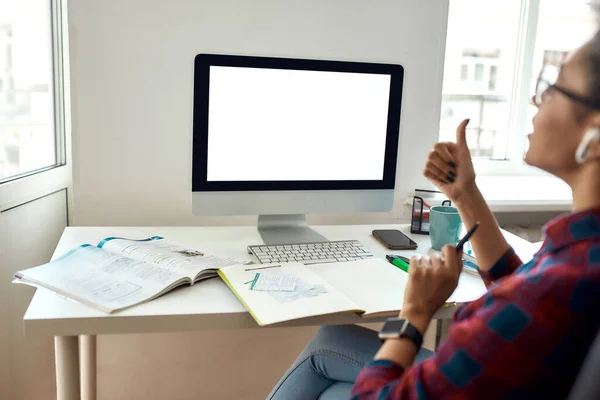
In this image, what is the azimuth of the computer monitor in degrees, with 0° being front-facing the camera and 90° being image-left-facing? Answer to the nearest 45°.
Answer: approximately 315°

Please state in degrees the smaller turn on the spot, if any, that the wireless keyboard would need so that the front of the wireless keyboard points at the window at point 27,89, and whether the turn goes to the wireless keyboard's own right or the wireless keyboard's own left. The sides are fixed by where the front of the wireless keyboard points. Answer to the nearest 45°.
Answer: approximately 90° to the wireless keyboard's own right

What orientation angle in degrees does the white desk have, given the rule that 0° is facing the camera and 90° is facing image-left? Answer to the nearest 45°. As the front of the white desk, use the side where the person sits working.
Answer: approximately 0°
